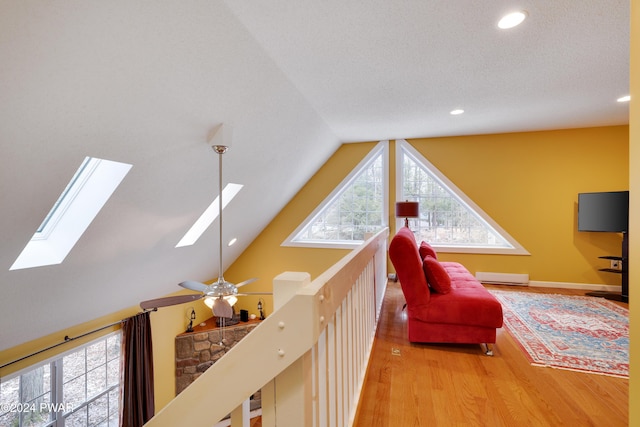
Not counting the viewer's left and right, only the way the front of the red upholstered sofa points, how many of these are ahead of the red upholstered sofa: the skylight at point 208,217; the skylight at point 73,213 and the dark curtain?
0

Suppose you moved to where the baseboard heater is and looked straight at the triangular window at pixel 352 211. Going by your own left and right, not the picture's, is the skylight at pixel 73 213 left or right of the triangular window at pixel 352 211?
left

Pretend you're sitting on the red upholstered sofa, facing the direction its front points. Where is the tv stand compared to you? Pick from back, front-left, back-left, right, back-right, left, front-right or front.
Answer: front-left

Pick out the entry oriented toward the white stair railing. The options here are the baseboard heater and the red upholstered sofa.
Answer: the baseboard heater

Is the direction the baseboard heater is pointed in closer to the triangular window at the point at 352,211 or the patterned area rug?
the patterned area rug

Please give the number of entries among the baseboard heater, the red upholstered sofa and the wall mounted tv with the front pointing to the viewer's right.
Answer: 1

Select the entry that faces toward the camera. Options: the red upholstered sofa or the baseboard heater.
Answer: the baseboard heater

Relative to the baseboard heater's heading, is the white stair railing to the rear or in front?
in front

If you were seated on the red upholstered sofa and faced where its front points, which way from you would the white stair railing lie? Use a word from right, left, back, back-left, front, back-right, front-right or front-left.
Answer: right

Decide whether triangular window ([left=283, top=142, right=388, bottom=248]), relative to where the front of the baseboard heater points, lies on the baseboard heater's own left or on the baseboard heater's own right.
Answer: on the baseboard heater's own right

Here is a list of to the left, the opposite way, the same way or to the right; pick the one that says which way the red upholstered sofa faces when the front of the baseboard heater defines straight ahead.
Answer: to the left

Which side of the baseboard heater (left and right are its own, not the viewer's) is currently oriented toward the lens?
front

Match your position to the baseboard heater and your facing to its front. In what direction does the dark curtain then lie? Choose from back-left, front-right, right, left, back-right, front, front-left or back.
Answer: front-right

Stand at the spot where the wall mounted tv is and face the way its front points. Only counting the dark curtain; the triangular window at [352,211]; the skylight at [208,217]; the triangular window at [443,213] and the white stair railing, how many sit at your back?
0

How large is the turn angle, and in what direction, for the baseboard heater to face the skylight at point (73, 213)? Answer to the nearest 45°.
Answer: approximately 45° to its right

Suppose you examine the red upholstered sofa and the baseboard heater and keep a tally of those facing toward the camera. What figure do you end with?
1

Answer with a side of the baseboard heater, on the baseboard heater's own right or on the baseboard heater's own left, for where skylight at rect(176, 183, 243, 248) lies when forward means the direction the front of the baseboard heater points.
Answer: on the baseboard heater's own right

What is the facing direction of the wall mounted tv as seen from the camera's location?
facing the viewer and to the left of the viewer

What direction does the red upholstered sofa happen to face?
to the viewer's right
